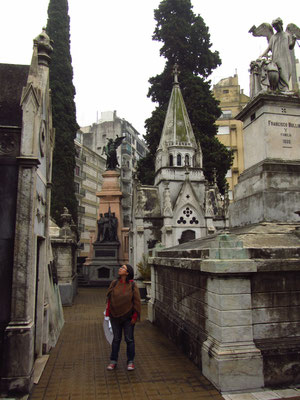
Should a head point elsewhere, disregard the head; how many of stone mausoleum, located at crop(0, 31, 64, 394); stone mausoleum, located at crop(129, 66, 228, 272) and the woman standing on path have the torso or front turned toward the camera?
2

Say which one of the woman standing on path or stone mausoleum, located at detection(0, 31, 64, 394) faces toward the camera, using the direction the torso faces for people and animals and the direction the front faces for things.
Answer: the woman standing on path

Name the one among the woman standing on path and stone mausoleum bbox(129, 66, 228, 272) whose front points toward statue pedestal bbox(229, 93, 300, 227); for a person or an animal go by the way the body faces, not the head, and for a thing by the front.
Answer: the stone mausoleum

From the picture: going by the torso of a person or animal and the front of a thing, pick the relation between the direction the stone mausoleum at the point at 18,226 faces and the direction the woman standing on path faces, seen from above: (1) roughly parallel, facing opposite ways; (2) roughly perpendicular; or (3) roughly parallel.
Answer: roughly perpendicular

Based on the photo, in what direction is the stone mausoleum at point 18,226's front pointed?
to the viewer's right

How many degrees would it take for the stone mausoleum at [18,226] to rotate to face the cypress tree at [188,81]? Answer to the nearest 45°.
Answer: approximately 45° to its left

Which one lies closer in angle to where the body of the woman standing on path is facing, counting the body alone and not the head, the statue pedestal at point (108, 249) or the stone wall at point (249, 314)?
the stone wall

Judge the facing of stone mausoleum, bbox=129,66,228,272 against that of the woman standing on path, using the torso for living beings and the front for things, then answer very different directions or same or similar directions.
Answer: same or similar directions

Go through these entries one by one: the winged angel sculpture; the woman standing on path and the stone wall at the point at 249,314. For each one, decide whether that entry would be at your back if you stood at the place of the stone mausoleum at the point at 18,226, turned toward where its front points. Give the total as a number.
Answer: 0

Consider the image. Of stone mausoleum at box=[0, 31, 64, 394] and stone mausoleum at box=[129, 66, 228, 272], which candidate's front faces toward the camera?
stone mausoleum at box=[129, 66, 228, 272]

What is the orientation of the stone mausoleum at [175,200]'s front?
toward the camera

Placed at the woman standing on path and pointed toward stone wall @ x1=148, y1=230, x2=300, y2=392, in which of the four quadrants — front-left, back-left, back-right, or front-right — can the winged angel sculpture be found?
front-left

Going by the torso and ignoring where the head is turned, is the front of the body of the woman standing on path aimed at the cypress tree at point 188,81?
no

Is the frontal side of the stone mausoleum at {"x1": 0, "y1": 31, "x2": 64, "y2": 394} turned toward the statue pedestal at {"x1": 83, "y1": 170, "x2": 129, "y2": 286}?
no

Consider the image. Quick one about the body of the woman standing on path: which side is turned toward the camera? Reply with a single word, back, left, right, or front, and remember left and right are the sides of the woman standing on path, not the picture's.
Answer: front

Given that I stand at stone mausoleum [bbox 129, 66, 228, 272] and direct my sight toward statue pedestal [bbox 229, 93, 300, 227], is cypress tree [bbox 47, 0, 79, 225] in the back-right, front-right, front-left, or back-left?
back-right
